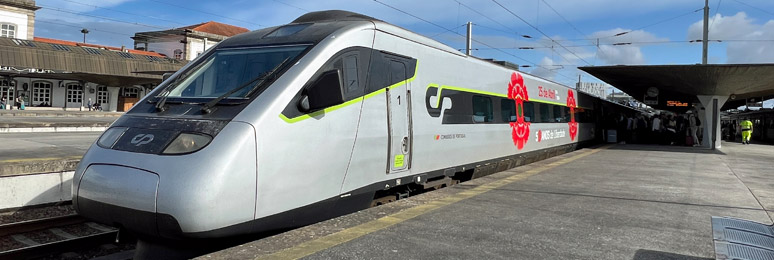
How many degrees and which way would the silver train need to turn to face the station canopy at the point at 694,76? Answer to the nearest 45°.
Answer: approximately 180°

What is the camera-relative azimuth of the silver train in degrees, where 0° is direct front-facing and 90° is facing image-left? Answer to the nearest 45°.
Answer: approximately 45°

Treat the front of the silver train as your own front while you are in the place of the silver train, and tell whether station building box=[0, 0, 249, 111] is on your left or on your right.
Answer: on your right
